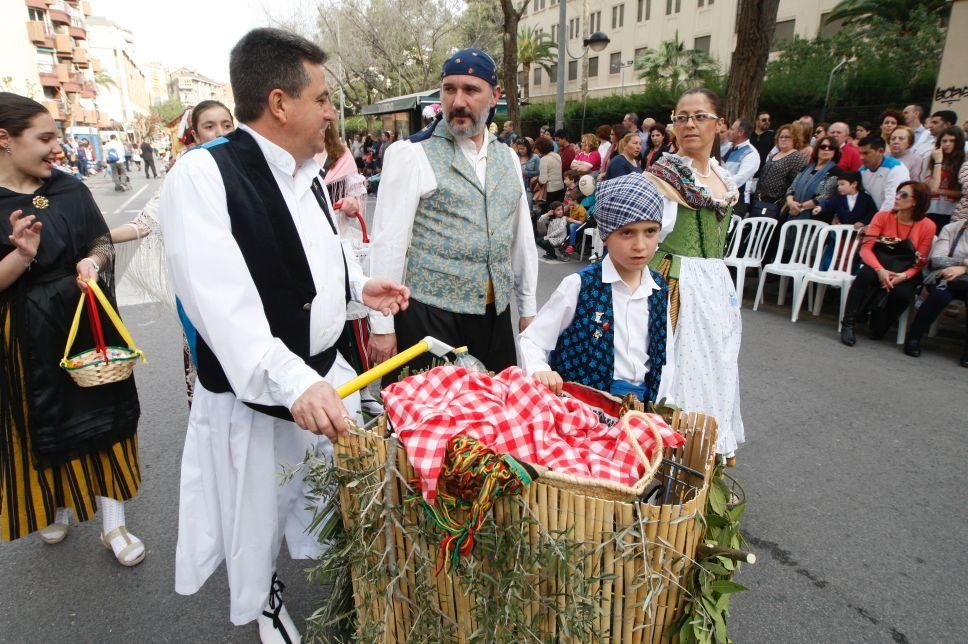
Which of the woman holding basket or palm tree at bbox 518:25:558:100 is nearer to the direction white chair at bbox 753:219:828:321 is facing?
the woman holding basket

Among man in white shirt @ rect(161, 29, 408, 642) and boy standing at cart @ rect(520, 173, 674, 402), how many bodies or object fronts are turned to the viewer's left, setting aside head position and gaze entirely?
0

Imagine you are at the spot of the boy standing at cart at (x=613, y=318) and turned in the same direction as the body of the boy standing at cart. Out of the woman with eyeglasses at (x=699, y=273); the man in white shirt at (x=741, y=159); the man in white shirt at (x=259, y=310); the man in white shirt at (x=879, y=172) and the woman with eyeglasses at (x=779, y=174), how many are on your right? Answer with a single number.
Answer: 1

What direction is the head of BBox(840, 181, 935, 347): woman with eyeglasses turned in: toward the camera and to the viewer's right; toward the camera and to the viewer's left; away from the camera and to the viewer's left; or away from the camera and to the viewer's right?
toward the camera and to the viewer's left

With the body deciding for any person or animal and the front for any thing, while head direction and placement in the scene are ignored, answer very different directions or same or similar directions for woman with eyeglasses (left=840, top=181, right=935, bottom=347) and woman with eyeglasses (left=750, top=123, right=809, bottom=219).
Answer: same or similar directions

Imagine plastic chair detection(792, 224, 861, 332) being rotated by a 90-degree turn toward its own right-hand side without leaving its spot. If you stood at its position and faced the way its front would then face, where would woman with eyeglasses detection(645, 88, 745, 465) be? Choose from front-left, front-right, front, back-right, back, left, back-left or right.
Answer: back-left

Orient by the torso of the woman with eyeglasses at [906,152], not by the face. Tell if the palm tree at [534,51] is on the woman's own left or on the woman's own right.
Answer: on the woman's own right

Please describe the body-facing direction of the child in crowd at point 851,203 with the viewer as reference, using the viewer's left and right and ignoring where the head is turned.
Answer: facing the viewer and to the left of the viewer

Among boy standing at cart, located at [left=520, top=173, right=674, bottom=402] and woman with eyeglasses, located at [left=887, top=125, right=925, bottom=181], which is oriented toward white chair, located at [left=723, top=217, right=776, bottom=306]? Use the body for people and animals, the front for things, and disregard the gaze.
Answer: the woman with eyeglasses

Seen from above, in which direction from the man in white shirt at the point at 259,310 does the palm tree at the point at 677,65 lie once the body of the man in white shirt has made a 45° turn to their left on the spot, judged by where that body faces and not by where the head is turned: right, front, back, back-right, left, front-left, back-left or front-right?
front-left

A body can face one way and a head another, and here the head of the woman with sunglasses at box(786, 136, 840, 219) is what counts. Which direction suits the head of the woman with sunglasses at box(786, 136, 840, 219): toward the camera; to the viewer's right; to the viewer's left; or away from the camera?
toward the camera

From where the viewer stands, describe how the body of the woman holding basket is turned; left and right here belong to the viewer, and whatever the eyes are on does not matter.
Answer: facing the viewer and to the right of the viewer

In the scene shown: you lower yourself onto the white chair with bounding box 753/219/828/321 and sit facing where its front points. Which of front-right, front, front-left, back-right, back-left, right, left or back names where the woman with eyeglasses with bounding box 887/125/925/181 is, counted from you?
back

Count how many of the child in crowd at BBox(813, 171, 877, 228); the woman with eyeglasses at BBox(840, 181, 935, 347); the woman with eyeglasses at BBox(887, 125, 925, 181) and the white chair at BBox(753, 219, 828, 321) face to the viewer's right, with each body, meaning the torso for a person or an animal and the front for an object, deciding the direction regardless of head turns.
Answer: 0

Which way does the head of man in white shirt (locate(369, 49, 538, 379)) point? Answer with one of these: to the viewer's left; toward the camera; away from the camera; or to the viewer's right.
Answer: toward the camera

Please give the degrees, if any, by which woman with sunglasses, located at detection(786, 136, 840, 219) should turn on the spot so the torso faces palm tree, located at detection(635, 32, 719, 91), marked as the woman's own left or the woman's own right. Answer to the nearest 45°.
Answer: approximately 135° to the woman's own right

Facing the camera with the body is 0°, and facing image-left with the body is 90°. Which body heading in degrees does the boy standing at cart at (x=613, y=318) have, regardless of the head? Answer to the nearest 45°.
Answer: approximately 315°

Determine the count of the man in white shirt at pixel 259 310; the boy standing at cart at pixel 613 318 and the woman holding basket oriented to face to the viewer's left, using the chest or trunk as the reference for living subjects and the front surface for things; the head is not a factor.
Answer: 0

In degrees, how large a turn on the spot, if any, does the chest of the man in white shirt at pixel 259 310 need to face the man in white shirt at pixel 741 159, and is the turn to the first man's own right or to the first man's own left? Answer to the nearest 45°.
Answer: approximately 90° to the first man's own left

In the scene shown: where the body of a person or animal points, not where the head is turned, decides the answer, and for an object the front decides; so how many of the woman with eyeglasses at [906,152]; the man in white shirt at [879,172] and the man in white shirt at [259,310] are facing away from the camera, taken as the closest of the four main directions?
0

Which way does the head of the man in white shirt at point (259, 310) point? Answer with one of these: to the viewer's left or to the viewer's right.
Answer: to the viewer's right

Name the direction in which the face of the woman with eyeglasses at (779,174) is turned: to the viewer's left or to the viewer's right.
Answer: to the viewer's left
